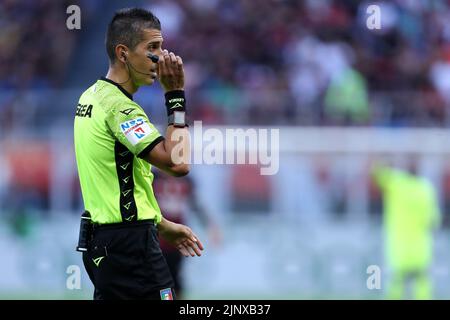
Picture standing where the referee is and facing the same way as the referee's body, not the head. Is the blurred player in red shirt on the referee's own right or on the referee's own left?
on the referee's own left

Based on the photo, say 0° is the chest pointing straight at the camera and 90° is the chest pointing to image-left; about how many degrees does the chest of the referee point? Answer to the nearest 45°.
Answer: approximately 270°
